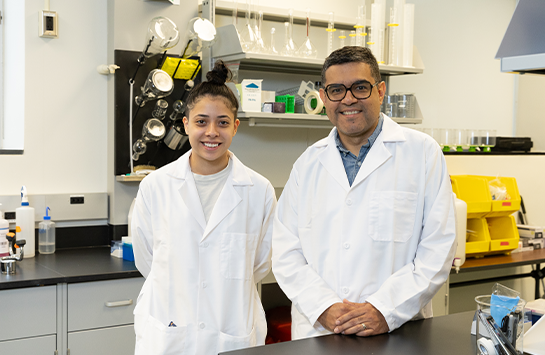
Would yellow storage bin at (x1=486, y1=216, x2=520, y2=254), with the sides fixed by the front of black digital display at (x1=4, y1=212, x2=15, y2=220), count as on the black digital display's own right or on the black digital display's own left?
on the black digital display's own left

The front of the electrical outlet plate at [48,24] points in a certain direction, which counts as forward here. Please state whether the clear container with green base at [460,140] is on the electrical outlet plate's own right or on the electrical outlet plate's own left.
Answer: on the electrical outlet plate's own left

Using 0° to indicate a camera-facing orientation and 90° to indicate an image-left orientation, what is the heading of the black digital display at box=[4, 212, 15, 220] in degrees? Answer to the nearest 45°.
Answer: approximately 0°

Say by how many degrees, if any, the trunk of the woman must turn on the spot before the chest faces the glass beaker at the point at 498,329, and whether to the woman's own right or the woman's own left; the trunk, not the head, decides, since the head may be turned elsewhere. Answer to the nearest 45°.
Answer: approximately 45° to the woman's own left

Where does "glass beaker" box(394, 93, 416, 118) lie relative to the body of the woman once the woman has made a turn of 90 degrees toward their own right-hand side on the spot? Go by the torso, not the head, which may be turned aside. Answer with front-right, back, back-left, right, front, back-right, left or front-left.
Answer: back-right

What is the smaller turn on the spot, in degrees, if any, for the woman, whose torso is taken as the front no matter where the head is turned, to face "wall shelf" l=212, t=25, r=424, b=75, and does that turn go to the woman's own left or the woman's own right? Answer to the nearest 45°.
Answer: approximately 180°

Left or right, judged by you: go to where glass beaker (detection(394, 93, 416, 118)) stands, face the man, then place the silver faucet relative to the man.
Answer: right

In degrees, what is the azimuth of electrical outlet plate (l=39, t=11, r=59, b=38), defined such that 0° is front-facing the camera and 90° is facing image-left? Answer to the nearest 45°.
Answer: approximately 0°
